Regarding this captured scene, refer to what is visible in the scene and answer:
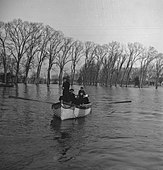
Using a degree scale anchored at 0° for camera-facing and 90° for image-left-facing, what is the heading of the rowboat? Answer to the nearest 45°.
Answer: approximately 45°
